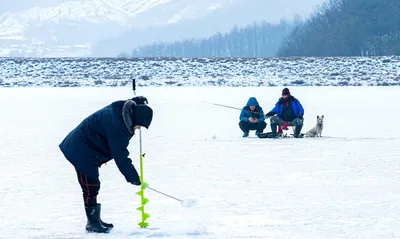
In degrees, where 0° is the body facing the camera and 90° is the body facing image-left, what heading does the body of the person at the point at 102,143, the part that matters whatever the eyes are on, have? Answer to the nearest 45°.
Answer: approximately 270°

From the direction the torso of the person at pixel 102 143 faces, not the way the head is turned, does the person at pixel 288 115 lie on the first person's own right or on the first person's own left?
on the first person's own left

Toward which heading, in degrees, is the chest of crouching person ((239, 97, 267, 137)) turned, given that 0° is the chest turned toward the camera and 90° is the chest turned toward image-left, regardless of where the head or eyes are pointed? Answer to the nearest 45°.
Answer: approximately 0°

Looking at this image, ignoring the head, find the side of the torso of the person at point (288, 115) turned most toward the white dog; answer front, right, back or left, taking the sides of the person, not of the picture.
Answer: left

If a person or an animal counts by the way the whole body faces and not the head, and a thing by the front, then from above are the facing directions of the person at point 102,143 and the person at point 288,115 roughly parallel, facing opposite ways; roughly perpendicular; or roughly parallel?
roughly perpendicular

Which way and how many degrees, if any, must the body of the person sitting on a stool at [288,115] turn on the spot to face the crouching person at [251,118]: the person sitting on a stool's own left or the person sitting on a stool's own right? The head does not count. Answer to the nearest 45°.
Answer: approximately 90° to the person sitting on a stool's own right

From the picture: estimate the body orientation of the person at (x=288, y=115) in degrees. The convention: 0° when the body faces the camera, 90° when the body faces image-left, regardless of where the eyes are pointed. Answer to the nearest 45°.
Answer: approximately 0°

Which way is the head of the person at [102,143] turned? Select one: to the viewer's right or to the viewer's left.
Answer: to the viewer's right

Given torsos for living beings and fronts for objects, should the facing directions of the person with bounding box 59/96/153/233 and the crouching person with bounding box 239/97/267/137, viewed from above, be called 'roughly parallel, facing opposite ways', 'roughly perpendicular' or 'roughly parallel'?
roughly perpendicular

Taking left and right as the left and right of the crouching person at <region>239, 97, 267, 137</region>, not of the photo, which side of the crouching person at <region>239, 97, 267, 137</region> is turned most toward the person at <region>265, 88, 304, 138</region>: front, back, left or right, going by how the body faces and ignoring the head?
left

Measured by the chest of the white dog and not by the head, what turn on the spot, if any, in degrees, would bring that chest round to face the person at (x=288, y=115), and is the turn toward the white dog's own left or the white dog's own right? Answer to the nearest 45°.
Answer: approximately 135° to the white dog's own right

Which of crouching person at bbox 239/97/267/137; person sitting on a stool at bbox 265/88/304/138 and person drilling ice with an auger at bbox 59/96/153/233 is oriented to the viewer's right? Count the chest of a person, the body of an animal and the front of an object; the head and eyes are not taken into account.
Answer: person drilling ice with an auger at bbox 59/96/153/233

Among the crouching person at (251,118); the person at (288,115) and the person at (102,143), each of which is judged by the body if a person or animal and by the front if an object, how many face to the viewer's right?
1
